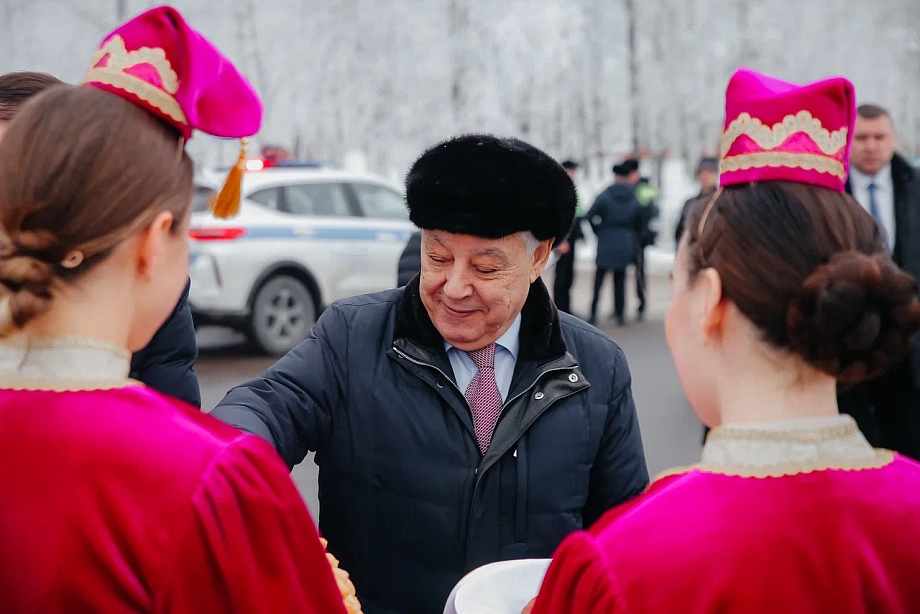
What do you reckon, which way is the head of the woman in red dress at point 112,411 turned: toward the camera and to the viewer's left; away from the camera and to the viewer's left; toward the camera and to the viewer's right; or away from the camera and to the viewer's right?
away from the camera and to the viewer's right

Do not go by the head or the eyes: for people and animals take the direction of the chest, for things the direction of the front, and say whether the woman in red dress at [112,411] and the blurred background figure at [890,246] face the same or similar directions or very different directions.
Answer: very different directions

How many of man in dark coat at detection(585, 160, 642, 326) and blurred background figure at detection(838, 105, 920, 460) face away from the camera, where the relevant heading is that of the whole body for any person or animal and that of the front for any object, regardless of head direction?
1

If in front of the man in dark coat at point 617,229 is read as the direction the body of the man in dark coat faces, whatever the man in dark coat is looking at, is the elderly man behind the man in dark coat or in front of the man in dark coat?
behind

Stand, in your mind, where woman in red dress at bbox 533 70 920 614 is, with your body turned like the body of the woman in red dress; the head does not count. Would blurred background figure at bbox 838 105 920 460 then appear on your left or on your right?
on your right

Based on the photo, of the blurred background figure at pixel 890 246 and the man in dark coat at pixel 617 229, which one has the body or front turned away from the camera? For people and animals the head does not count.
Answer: the man in dark coat

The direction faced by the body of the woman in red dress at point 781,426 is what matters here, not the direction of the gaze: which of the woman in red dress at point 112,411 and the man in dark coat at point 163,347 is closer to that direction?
the man in dark coat

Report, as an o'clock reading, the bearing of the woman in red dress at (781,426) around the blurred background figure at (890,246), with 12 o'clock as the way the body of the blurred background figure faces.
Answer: The woman in red dress is roughly at 12 o'clock from the blurred background figure.

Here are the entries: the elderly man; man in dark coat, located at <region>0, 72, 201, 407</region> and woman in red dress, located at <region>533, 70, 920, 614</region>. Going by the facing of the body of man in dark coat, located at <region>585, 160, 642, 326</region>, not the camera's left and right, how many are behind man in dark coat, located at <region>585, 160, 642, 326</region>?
3

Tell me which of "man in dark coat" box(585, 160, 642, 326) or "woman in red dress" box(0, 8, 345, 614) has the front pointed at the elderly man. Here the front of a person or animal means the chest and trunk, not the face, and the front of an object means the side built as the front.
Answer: the woman in red dress

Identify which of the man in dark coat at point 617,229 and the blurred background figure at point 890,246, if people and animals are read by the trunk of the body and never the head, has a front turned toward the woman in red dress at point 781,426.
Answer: the blurred background figure

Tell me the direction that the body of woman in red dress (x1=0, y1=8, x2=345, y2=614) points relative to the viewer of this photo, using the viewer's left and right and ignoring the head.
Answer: facing away from the viewer and to the right of the viewer

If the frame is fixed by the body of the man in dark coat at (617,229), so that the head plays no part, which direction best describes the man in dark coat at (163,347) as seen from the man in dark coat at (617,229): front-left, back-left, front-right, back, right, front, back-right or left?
back

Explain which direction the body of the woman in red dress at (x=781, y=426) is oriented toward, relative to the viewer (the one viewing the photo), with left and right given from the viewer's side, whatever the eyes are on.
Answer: facing away from the viewer and to the left of the viewer

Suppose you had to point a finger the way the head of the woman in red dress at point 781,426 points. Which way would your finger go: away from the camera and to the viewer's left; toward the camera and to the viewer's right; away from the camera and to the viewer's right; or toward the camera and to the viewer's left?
away from the camera and to the viewer's left

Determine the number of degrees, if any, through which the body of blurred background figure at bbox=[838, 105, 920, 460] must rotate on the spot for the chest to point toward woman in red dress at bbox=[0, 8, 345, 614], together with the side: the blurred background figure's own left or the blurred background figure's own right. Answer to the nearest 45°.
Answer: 0° — they already face them

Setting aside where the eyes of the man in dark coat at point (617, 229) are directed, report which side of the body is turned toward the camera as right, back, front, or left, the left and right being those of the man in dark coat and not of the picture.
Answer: back

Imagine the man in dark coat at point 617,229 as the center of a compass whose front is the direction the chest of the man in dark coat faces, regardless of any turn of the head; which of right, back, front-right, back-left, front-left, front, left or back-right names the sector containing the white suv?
back-left
